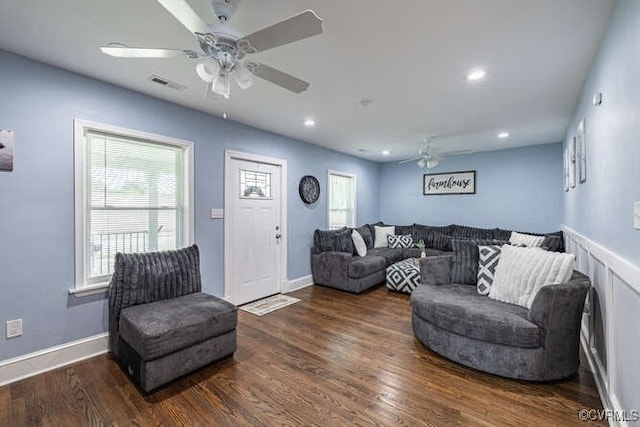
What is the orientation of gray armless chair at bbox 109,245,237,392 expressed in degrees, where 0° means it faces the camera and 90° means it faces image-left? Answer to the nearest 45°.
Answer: approximately 315°

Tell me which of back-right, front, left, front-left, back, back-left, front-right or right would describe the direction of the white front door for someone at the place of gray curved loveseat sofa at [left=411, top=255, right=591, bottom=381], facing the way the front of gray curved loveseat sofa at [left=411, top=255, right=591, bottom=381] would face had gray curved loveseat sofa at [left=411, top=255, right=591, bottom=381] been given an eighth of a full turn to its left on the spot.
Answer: right

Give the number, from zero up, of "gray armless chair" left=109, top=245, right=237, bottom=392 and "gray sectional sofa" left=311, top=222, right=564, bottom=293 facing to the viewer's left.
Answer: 0

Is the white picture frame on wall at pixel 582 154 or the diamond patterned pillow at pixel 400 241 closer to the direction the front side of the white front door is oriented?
the white picture frame on wall

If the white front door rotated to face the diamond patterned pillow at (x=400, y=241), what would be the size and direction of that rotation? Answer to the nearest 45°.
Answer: approximately 45° to its left

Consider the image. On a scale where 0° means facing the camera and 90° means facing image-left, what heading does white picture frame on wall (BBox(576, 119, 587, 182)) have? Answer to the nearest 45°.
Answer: approximately 90°

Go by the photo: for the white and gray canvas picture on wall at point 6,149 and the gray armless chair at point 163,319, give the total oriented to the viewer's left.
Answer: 0

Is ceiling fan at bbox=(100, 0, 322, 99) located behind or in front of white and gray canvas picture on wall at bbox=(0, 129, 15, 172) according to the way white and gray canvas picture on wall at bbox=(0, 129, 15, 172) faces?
in front

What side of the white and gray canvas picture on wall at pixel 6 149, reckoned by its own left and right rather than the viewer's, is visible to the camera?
front

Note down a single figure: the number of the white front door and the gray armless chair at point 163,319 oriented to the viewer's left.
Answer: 0
